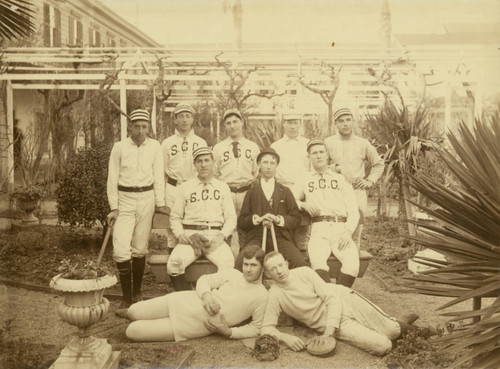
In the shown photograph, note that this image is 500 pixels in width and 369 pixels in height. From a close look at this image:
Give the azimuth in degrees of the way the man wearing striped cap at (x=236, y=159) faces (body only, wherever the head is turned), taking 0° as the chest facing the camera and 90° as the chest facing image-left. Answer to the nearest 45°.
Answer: approximately 0°

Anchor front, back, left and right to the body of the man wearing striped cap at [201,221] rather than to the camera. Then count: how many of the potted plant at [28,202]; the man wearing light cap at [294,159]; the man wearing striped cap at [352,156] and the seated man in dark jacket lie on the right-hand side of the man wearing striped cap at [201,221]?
1

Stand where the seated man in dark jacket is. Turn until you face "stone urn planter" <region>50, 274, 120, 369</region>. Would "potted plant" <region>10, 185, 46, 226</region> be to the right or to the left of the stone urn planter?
right

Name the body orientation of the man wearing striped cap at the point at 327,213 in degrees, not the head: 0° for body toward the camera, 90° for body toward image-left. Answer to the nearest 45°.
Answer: approximately 0°

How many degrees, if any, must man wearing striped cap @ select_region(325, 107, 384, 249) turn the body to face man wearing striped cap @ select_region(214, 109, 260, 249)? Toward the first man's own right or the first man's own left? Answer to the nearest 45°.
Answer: approximately 90° to the first man's own right
